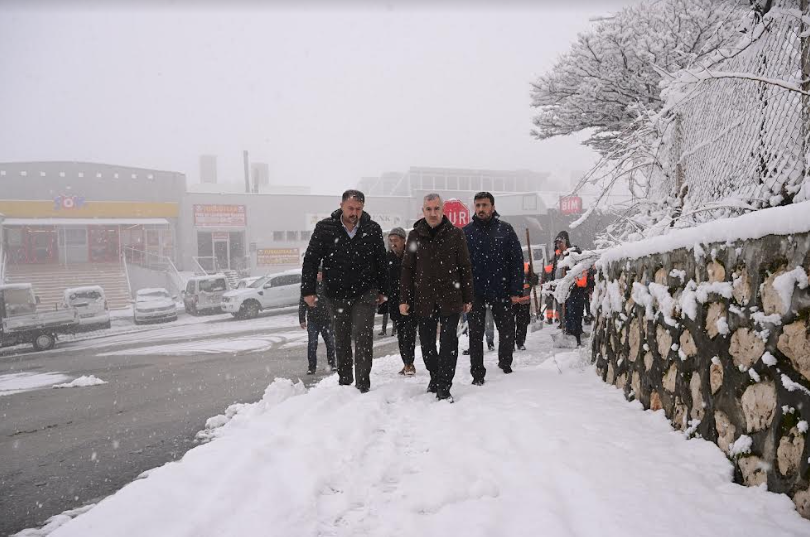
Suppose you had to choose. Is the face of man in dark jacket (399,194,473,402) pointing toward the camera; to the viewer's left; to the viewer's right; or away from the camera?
toward the camera

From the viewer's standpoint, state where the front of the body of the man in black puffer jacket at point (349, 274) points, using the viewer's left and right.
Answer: facing the viewer

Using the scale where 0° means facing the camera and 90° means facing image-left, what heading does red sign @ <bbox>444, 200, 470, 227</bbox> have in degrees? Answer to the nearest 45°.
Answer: approximately 0°

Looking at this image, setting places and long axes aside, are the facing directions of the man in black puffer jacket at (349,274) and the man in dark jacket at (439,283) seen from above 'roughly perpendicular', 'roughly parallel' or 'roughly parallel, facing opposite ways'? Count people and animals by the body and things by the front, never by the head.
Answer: roughly parallel

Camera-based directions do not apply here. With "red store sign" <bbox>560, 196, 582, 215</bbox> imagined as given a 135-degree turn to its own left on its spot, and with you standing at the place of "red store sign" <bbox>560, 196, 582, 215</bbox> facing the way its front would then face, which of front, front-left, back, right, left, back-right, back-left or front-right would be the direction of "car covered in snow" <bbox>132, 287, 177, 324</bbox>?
back

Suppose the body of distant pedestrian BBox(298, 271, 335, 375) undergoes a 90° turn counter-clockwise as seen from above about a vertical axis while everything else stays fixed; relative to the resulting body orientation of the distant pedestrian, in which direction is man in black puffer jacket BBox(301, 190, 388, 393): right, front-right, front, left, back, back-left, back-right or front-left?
right

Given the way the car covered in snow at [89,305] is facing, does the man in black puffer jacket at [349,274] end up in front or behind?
in front

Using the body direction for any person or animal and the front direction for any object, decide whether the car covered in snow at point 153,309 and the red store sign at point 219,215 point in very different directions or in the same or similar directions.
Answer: same or similar directions

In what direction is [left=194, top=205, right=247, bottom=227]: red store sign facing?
toward the camera

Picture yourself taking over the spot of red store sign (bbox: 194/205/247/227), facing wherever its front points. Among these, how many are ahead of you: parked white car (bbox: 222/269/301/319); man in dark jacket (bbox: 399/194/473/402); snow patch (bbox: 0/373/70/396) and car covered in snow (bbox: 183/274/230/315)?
4

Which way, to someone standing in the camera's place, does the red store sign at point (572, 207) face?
facing the viewer

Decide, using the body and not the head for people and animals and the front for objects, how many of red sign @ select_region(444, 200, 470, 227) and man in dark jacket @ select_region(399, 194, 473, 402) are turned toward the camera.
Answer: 2

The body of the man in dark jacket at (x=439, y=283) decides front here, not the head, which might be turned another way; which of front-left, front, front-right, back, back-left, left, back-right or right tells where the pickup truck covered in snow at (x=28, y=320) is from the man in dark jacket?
back-right

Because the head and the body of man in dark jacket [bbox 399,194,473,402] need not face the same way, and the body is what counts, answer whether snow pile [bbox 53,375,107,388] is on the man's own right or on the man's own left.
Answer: on the man's own right

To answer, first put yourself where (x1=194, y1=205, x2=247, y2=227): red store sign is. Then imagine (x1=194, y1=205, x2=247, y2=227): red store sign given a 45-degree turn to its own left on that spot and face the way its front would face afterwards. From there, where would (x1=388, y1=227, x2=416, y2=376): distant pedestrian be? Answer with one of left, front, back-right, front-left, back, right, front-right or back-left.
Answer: front-right
